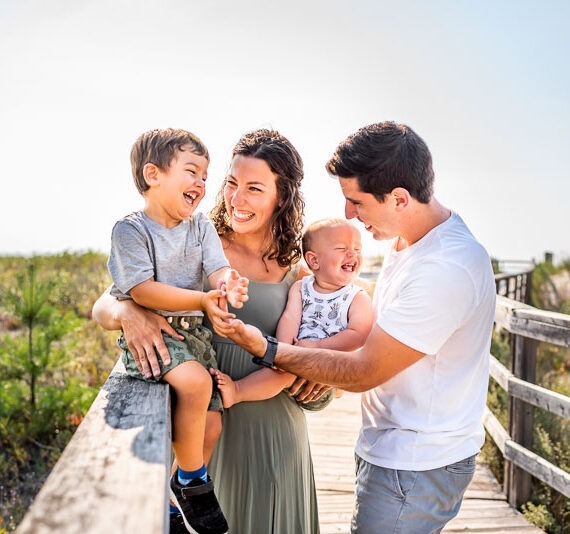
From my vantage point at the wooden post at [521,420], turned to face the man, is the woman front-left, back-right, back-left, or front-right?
front-right

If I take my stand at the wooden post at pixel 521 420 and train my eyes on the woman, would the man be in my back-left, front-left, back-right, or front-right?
front-left

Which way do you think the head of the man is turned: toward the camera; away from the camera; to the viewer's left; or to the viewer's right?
to the viewer's left

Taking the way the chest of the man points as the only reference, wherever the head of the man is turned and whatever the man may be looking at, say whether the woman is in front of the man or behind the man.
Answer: in front

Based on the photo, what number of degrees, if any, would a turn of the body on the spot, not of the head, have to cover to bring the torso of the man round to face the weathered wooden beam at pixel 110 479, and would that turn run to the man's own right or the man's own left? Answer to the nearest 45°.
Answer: approximately 45° to the man's own left

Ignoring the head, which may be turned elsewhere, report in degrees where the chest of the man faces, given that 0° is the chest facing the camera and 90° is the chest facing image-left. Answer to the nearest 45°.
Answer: approximately 90°

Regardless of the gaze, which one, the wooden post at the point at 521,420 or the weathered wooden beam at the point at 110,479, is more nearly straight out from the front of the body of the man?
the weathered wooden beam
